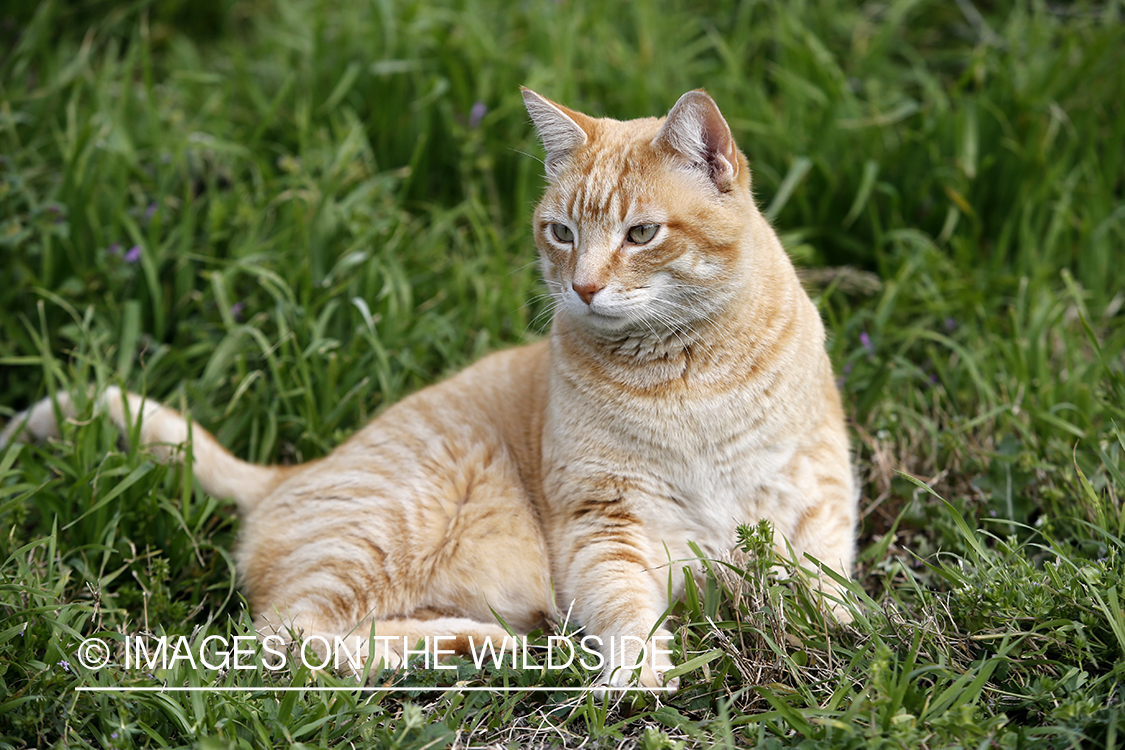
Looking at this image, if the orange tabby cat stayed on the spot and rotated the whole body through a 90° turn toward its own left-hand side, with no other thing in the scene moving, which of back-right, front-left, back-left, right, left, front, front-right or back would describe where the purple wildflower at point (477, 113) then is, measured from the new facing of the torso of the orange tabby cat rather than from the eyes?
front-left

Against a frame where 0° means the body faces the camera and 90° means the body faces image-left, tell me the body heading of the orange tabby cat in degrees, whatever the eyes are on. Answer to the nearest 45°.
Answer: approximately 315°
